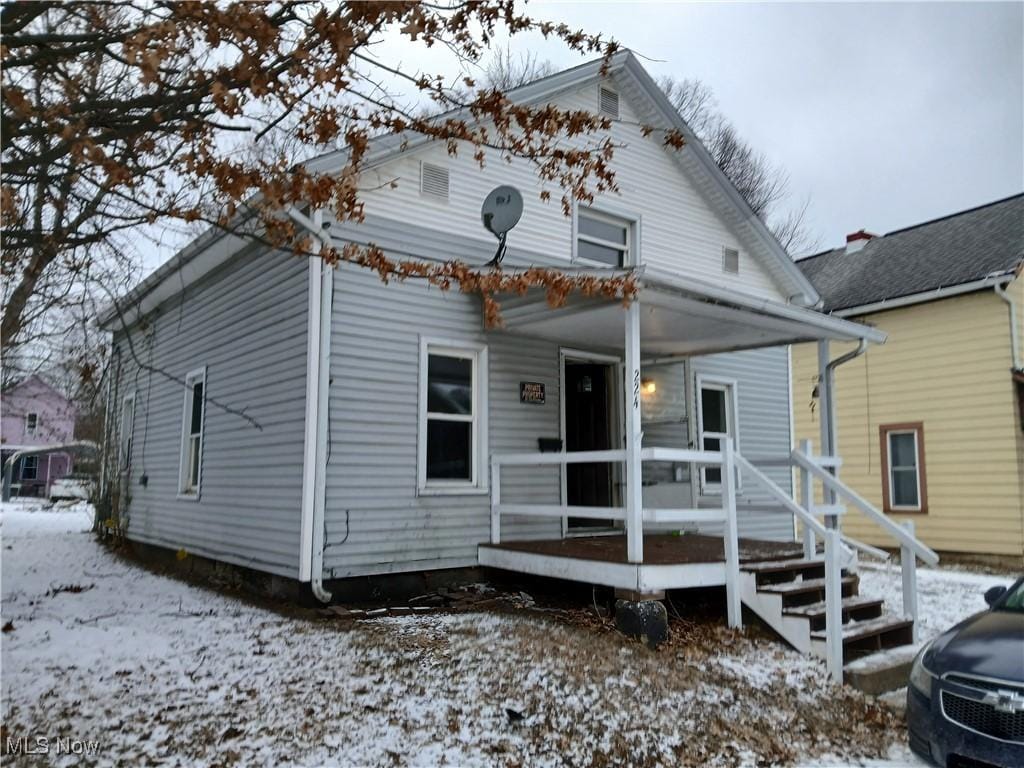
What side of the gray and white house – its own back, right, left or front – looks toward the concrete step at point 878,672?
front

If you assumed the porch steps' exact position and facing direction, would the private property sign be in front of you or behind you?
behind

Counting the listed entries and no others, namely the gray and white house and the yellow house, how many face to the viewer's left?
0

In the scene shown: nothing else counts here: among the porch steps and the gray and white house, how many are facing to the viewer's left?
0

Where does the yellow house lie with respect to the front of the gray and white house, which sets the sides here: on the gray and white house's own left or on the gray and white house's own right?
on the gray and white house's own left

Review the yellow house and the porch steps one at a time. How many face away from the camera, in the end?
0

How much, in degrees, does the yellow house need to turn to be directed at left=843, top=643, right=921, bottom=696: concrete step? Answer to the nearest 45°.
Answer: approximately 45° to its right

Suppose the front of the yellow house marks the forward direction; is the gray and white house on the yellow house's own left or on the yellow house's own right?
on the yellow house's own right

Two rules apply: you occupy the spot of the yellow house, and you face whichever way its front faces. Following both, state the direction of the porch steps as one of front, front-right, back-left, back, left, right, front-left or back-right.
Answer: front-right

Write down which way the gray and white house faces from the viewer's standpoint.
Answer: facing the viewer and to the right of the viewer
